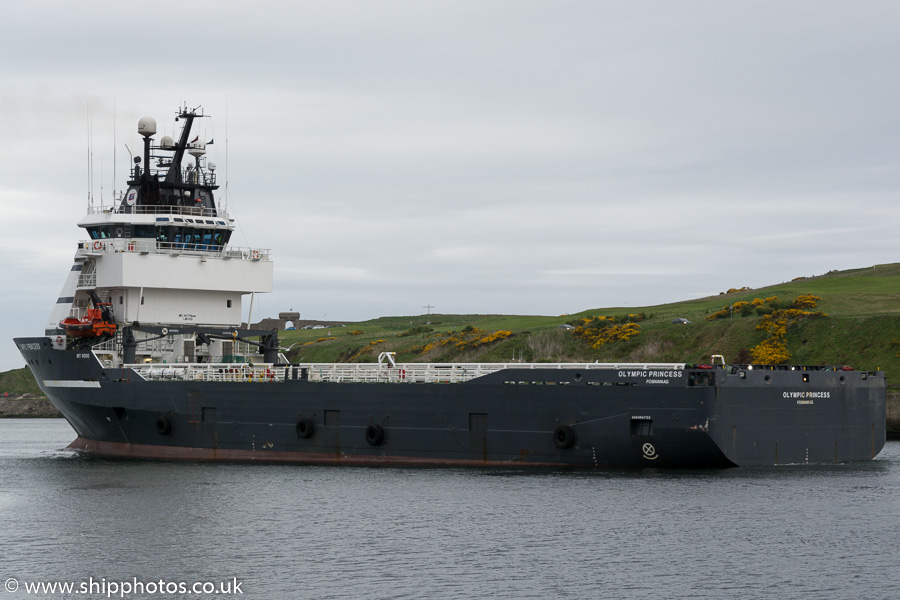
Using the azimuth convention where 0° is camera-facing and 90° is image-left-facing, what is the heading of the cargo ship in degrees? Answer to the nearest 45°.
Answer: approximately 135°
